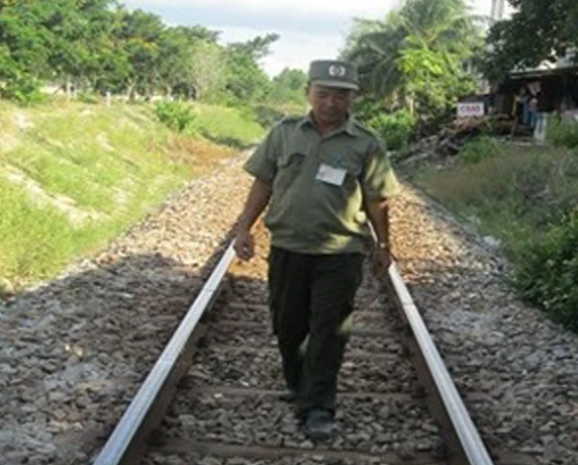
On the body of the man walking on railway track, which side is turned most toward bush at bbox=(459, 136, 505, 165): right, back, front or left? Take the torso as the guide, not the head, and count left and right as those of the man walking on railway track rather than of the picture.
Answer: back

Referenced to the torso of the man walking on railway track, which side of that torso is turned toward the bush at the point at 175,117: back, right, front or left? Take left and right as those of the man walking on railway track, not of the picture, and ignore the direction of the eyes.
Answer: back

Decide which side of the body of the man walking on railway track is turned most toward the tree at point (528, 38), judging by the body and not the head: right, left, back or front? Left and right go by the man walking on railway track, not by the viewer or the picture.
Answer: back

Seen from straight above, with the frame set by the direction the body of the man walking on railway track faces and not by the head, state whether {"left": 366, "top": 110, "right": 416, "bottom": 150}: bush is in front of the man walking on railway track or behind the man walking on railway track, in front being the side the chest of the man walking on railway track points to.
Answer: behind

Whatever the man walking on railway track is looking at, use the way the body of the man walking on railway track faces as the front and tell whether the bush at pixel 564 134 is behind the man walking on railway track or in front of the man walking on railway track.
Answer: behind

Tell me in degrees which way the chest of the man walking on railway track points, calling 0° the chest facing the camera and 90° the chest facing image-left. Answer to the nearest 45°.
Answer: approximately 0°

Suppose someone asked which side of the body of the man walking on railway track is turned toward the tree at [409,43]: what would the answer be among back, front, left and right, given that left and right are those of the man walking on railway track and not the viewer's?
back
